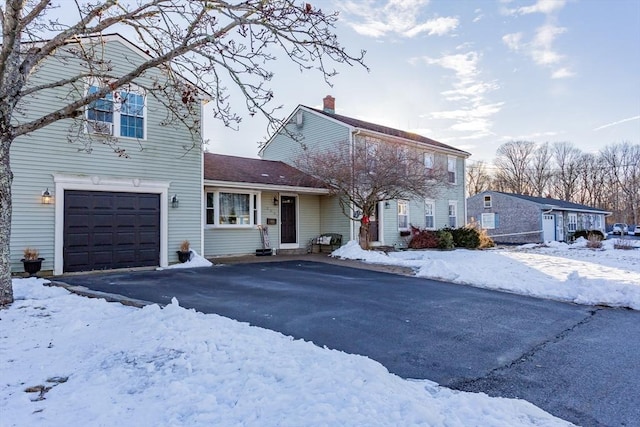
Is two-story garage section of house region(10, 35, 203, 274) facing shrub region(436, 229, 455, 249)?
no

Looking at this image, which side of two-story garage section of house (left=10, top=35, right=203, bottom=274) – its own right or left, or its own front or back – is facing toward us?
front

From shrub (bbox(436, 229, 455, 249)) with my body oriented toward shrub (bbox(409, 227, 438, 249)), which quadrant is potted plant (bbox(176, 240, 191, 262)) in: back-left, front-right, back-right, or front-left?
front-left

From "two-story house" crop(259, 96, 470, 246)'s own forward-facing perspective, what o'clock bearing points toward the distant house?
The distant house is roughly at 9 o'clock from the two-story house.

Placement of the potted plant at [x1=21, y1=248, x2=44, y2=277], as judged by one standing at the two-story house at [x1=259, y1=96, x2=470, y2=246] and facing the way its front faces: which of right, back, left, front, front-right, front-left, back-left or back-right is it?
right

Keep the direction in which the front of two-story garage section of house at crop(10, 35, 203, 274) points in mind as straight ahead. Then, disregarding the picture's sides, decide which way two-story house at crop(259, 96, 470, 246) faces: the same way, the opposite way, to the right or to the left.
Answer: the same way

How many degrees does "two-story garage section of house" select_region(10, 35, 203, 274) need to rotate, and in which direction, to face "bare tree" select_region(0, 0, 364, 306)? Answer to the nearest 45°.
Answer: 0° — it already faces it

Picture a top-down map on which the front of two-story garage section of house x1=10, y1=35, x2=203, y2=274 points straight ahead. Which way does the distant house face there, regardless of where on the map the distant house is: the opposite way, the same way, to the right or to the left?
the same way

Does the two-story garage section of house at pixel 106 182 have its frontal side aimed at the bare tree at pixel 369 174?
no

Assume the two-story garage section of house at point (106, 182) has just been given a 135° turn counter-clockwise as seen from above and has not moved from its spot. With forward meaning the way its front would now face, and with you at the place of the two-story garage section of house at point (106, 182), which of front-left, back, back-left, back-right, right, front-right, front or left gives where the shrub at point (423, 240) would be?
front-right

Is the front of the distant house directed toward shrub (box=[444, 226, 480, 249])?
no

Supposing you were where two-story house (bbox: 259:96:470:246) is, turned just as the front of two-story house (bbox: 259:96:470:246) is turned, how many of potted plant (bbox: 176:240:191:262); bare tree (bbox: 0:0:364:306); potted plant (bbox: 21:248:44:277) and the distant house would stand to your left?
1

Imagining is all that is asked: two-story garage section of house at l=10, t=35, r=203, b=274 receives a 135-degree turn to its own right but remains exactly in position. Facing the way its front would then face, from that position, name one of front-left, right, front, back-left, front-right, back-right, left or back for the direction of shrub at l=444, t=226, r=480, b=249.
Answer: back-right

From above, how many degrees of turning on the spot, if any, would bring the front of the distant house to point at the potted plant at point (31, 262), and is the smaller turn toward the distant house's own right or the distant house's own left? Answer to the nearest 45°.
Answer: approximately 45° to the distant house's own right

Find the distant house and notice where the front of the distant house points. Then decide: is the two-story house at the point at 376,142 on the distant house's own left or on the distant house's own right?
on the distant house's own right

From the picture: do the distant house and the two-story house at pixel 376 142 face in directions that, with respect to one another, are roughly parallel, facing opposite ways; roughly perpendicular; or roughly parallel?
roughly parallel

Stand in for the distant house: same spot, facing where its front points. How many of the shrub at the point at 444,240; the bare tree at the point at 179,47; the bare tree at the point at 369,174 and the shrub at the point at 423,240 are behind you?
0

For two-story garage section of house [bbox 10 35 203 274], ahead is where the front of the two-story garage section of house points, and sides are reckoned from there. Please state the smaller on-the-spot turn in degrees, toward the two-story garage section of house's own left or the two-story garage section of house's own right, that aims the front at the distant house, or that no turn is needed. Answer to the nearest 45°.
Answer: approximately 90° to the two-story garage section of house's own left

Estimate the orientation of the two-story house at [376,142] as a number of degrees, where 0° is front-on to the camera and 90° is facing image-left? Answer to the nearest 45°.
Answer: approximately 315°
